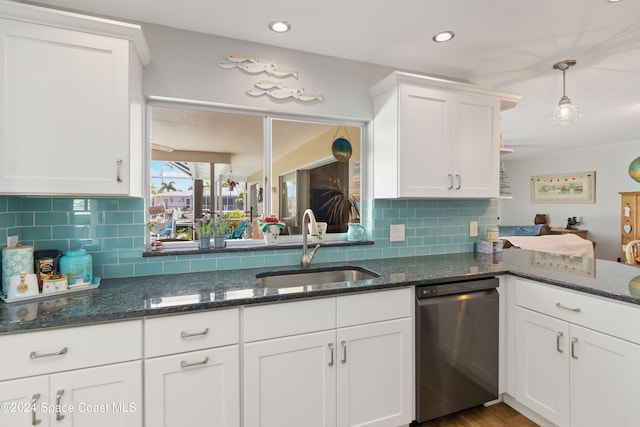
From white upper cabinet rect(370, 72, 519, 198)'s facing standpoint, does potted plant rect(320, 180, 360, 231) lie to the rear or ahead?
to the rear

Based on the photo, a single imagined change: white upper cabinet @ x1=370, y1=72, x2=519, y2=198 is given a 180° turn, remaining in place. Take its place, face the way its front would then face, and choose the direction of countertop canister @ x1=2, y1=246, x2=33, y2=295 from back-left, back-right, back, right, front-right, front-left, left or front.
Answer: left

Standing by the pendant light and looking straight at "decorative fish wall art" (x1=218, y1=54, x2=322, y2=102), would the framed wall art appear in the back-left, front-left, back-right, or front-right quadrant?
back-right

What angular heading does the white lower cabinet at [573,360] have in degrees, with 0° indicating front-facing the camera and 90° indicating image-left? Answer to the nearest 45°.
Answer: approximately 45°

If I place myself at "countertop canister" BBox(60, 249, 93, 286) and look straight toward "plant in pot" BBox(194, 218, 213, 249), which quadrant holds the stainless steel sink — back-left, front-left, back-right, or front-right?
front-right

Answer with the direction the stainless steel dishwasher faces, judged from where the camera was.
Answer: facing the viewer and to the right of the viewer

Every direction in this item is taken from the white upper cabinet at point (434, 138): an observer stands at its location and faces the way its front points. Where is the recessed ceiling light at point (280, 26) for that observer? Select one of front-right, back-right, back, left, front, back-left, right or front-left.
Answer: right

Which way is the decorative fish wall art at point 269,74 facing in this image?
toward the camera

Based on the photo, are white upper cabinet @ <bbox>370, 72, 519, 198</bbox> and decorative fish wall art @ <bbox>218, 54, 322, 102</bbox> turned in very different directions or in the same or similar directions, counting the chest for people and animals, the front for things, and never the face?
same or similar directions

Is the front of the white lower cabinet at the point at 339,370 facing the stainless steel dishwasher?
no

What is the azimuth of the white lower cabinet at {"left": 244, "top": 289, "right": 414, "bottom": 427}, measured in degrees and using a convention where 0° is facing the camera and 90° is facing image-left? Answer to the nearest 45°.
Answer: approximately 315°

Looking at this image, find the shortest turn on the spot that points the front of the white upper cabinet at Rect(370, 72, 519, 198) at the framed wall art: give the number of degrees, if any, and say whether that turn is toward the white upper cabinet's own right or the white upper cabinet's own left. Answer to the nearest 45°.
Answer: approximately 90° to the white upper cabinet's own left

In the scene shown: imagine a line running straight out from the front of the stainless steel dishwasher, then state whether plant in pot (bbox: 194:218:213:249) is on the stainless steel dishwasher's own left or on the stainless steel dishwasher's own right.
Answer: on the stainless steel dishwasher's own right

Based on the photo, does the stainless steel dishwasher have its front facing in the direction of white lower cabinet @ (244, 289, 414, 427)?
no
